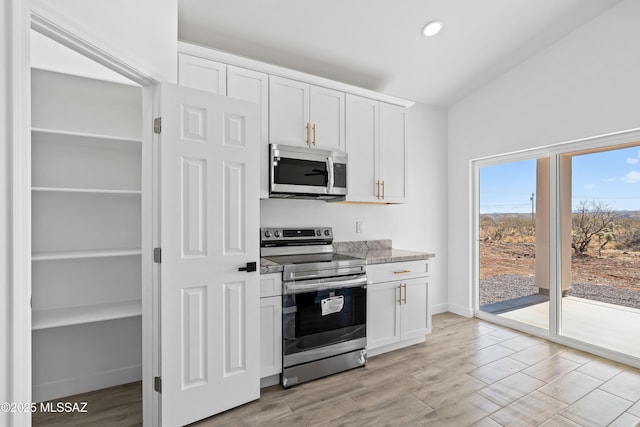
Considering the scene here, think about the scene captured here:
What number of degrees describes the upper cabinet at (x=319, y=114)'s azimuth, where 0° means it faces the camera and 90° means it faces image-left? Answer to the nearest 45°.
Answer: approximately 315°

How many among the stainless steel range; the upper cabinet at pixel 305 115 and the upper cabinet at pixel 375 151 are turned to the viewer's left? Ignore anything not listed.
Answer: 0

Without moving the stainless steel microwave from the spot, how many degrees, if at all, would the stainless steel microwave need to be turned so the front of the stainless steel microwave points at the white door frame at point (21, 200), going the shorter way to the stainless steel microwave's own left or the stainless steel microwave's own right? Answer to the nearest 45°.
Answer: approximately 90° to the stainless steel microwave's own right

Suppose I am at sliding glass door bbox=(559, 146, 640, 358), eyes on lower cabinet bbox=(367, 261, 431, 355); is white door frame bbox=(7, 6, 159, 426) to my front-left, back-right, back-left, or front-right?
front-left

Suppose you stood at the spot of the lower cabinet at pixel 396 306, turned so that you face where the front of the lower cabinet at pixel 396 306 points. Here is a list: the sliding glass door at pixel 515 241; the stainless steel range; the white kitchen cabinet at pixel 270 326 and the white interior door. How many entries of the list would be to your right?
3

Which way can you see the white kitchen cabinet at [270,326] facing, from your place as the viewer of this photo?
facing the viewer and to the right of the viewer

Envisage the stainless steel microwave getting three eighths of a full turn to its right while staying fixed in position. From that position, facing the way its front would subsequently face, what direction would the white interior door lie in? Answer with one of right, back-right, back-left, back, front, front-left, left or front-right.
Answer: front-left

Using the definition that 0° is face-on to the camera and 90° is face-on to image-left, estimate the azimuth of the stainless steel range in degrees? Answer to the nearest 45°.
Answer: approximately 315°

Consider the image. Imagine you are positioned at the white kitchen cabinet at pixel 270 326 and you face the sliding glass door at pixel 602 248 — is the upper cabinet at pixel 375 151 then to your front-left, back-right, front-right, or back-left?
front-left
